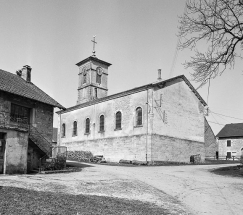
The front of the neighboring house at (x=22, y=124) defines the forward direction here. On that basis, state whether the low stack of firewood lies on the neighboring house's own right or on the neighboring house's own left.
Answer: on the neighboring house's own left

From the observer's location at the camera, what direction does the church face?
facing away from the viewer and to the left of the viewer

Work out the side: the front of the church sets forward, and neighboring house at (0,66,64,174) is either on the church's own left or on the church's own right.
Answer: on the church's own left

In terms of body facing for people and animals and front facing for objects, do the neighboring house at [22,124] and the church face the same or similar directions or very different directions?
very different directions
